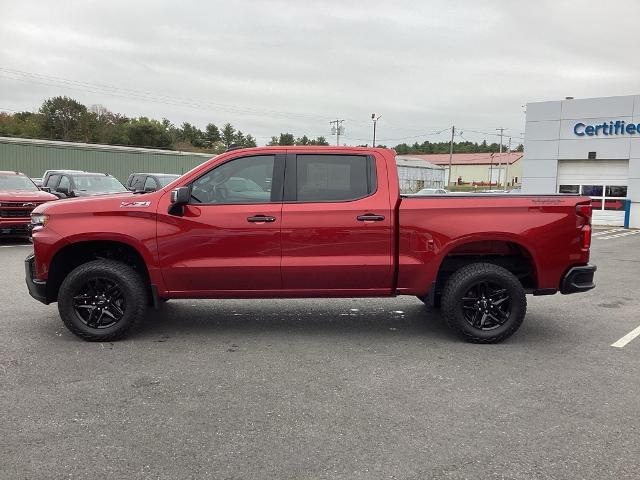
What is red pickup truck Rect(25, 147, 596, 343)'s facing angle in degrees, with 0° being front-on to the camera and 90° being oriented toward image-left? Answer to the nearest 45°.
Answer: approximately 90°

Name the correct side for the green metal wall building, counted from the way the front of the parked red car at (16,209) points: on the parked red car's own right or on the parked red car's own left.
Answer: on the parked red car's own left

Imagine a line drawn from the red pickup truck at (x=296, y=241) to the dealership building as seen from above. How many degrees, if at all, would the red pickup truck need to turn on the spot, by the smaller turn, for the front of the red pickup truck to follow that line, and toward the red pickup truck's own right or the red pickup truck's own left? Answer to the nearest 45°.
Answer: approximately 135° to the red pickup truck's own right

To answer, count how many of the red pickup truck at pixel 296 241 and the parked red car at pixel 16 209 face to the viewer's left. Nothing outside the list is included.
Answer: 1

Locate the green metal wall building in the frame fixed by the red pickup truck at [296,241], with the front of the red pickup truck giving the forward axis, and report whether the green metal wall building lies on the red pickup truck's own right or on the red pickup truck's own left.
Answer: on the red pickup truck's own right
